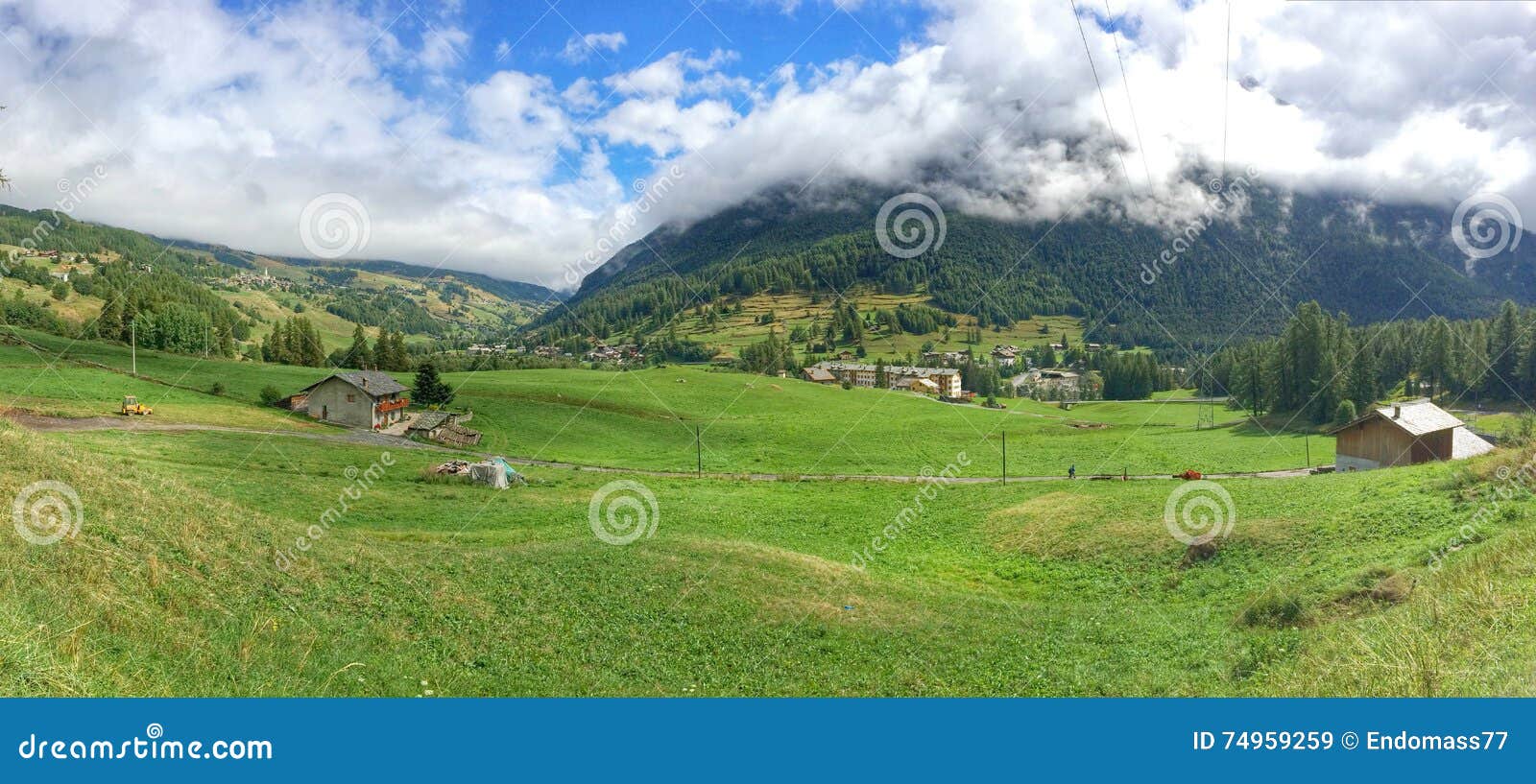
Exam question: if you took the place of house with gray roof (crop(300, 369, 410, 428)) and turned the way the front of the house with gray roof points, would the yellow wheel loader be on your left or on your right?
on your right

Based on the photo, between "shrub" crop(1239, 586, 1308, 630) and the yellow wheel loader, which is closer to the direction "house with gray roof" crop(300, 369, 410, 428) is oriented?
the shrub

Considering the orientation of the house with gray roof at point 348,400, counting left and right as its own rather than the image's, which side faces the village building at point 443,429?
left

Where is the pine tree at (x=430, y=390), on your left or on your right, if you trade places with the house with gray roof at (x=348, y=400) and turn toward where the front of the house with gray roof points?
on your left

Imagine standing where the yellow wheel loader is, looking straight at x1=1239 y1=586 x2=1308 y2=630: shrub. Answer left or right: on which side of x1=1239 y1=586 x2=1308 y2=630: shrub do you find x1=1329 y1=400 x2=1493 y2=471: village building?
left

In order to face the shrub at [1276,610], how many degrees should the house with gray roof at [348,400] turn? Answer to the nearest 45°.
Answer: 0° — it already faces it

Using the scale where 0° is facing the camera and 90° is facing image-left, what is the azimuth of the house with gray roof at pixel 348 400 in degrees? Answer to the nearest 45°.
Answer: approximately 315°

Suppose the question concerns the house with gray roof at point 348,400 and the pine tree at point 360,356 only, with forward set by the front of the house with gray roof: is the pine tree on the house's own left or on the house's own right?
on the house's own left
